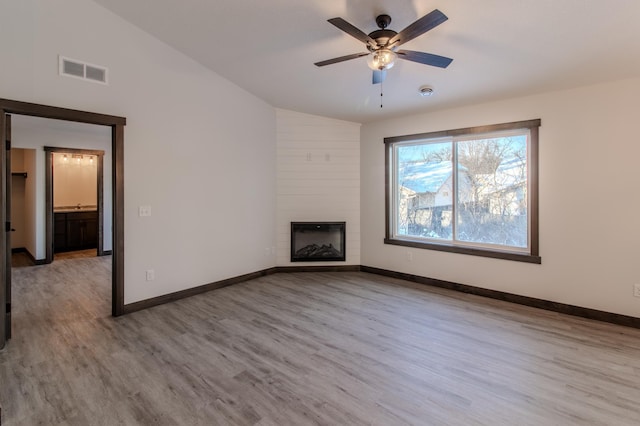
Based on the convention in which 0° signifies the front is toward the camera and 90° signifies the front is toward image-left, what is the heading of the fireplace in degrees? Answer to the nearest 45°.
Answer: approximately 0°

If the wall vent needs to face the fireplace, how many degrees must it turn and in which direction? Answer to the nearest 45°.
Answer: approximately 45° to its left

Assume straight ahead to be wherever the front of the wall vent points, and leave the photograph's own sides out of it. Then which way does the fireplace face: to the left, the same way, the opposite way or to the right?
to the right

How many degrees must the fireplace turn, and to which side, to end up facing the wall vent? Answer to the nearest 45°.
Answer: approximately 45° to its right

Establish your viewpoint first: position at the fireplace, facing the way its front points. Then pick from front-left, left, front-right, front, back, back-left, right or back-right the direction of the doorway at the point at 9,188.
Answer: front-right

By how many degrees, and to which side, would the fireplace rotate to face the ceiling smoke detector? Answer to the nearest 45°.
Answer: approximately 45° to its left

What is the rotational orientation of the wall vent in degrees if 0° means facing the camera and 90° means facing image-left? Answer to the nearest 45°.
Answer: approximately 315°
